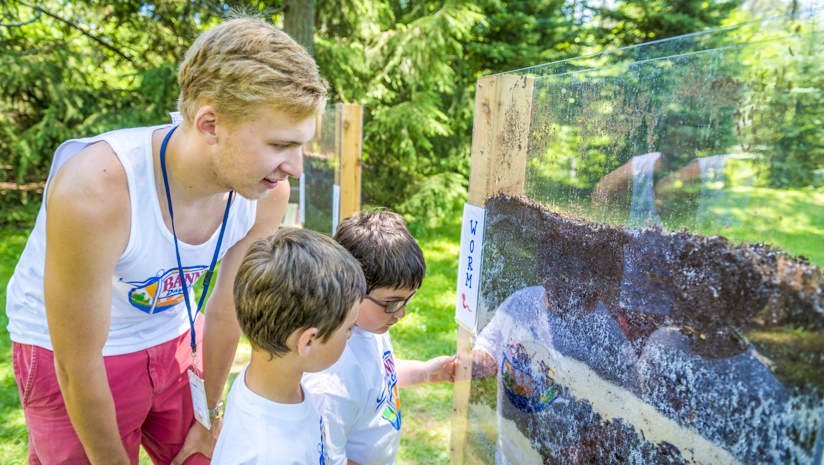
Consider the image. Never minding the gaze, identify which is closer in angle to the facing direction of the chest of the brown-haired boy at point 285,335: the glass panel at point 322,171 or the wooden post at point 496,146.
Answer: the wooden post

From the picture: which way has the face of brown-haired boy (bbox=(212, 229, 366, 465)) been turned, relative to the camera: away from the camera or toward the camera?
away from the camera

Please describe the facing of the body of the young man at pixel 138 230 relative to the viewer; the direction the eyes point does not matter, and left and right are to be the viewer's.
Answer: facing the viewer and to the right of the viewer

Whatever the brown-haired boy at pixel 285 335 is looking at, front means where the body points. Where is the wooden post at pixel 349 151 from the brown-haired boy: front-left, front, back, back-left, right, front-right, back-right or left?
left

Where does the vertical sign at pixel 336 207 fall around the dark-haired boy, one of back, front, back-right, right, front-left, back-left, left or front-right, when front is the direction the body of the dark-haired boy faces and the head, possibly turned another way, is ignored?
left

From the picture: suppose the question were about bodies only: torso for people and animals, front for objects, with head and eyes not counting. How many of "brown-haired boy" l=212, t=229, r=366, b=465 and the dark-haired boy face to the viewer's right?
2

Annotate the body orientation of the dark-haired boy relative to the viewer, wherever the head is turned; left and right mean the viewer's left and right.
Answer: facing to the right of the viewer

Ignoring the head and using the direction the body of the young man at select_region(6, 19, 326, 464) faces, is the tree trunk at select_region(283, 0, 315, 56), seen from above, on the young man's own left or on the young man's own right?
on the young man's own left

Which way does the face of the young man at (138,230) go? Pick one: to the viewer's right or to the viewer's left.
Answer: to the viewer's right

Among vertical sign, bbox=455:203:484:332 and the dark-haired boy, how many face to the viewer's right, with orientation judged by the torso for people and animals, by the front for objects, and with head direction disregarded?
1

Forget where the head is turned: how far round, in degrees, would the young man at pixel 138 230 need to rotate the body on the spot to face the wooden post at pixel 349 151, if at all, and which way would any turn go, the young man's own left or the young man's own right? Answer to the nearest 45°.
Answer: approximately 90° to the young man's own left

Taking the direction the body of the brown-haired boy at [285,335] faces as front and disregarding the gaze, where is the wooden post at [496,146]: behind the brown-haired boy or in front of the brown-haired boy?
in front

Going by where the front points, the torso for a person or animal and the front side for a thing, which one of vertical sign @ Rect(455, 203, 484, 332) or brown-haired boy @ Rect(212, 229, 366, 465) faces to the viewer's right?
the brown-haired boy

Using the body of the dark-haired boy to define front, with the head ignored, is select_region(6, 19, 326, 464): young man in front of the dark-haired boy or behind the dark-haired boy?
behind

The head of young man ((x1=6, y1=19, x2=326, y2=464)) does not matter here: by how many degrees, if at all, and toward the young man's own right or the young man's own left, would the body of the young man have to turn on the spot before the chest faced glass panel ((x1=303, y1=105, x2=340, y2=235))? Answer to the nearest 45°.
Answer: approximately 90° to the young man's own left

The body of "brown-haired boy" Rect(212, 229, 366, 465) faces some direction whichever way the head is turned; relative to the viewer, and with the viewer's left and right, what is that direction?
facing to the right of the viewer

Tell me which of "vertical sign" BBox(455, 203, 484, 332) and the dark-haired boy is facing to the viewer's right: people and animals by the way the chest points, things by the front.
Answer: the dark-haired boy
